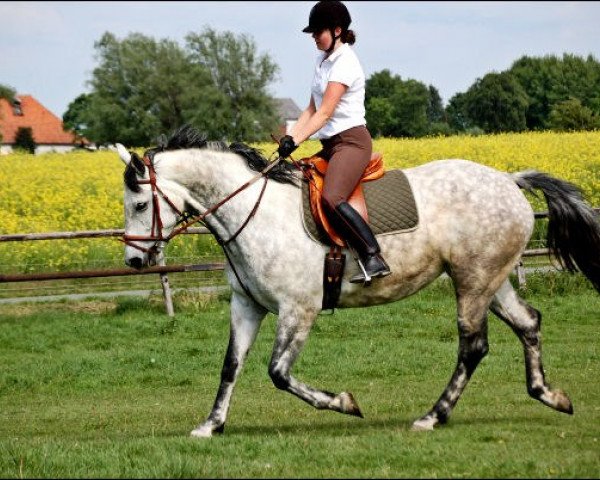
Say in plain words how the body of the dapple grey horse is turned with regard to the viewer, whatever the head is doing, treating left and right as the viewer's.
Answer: facing to the left of the viewer

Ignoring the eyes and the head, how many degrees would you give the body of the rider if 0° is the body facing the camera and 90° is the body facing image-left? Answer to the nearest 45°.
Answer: approximately 90°

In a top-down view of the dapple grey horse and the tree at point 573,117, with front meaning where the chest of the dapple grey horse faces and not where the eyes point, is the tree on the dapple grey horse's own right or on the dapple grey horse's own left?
on the dapple grey horse's own right

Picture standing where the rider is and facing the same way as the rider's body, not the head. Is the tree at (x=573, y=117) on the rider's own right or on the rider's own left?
on the rider's own right

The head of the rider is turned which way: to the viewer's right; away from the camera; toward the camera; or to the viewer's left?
to the viewer's left
